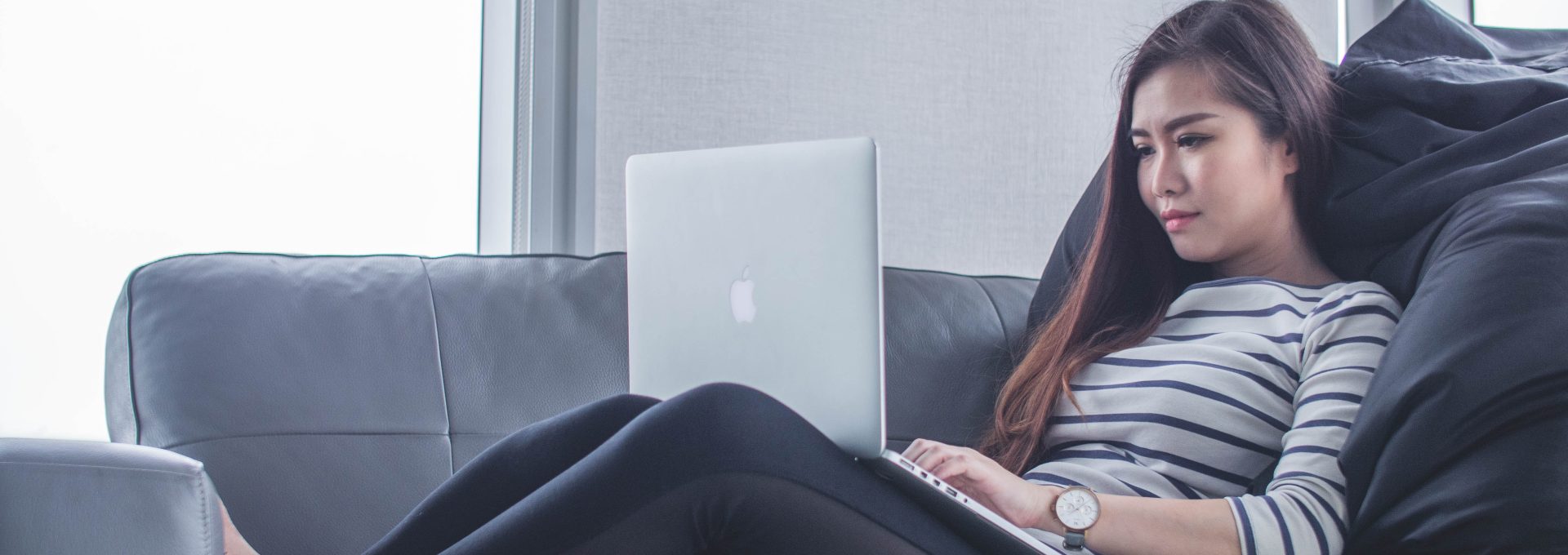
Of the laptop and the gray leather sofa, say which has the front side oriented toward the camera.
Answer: the gray leather sofa

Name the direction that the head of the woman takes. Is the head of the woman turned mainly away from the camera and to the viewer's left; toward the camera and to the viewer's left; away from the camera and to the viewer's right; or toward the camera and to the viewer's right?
toward the camera and to the viewer's left

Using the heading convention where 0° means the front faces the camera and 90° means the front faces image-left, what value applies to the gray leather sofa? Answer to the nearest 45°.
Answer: approximately 0°

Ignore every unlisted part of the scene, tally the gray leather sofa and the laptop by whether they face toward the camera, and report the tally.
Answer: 1
